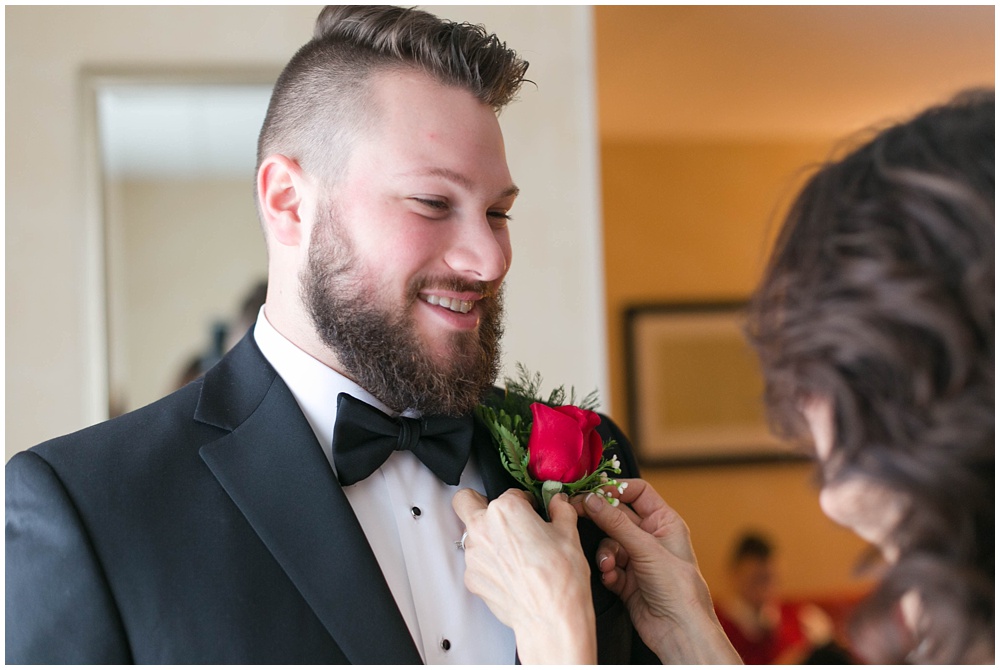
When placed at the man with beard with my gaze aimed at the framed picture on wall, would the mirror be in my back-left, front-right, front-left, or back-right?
front-left

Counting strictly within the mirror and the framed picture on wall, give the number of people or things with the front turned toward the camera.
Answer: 2

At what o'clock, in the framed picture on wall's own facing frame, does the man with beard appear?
The man with beard is roughly at 12 o'clock from the framed picture on wall.

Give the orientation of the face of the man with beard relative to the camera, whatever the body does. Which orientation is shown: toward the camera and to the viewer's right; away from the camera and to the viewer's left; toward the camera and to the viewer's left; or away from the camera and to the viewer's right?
toward the camera and to the viewer's right

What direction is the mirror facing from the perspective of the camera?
toward the camera

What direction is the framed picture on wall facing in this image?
toward the camera

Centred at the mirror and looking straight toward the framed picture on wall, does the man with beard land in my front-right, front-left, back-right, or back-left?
back-right

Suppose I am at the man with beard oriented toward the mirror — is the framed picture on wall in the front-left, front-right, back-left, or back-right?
front-right

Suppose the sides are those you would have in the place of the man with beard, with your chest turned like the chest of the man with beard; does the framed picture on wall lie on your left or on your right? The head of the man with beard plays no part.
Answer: on your left

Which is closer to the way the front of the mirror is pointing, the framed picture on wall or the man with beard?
the man with beard

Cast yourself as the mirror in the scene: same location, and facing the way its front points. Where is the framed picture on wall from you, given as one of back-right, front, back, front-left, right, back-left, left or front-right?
back-left

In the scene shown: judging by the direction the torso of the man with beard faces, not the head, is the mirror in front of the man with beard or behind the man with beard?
behind

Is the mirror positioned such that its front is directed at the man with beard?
yes
